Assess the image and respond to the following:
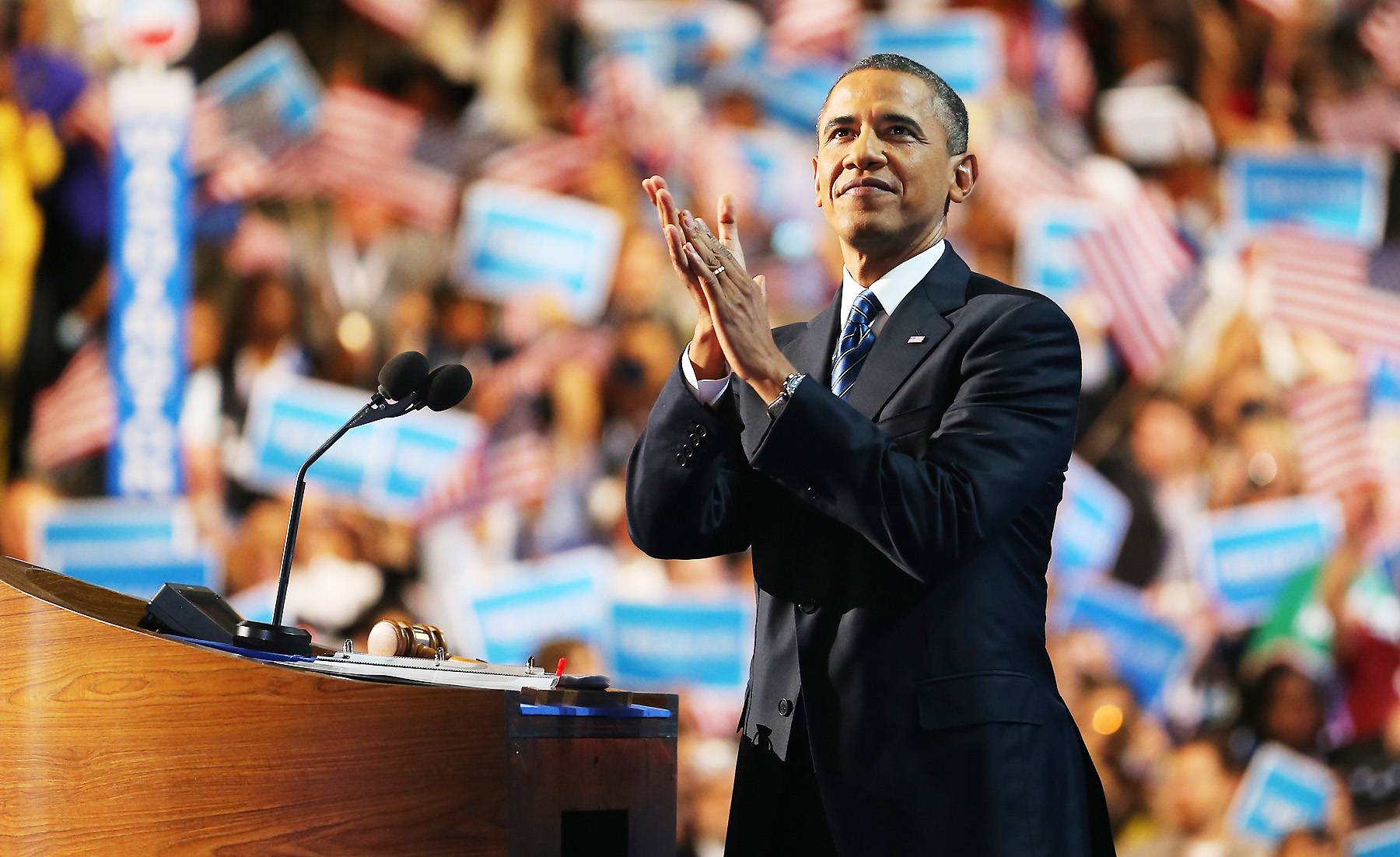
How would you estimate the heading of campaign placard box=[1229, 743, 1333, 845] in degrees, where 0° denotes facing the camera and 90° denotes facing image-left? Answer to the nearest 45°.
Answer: approximately 0°

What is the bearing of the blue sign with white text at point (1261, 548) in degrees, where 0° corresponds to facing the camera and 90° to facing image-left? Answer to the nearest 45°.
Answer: approximately 0°

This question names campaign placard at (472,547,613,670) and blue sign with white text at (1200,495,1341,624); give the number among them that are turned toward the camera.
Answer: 2
